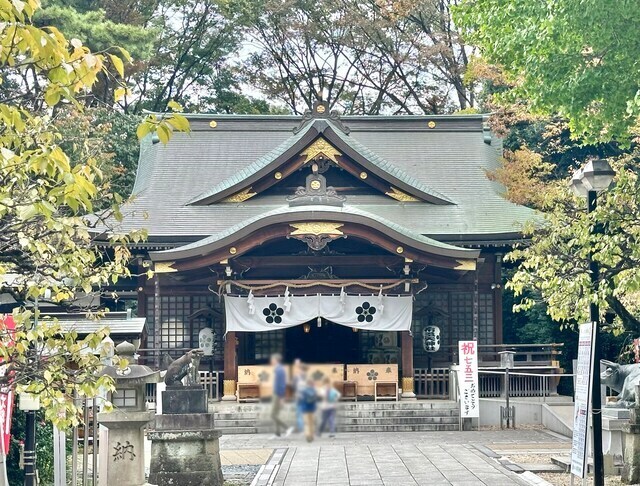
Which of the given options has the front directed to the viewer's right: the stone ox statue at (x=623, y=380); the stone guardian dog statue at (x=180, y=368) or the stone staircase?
the stone guardian dog statue at (x=180, y=368)

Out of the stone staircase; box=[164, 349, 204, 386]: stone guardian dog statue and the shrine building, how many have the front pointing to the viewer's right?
1

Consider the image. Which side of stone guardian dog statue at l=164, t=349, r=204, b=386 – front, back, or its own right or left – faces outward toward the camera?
right

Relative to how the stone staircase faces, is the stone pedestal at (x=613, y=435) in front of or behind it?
in front

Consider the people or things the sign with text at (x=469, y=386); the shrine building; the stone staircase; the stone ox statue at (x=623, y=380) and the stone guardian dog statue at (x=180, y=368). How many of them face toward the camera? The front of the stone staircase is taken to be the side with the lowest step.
3

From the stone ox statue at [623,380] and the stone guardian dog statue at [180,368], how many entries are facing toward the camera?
0

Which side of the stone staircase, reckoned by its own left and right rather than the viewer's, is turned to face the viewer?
front

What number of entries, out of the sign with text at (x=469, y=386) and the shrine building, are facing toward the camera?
2

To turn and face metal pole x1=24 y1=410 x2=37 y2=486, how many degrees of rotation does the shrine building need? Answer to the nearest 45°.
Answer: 0° — it already faces it

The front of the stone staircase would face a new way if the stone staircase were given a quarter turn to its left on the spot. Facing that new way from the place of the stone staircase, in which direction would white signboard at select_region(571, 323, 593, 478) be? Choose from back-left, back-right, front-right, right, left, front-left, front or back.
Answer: right

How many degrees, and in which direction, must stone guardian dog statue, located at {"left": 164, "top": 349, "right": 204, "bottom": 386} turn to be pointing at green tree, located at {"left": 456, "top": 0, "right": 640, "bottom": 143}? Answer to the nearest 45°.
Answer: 0° — it already faces it

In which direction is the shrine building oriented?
toward the camera

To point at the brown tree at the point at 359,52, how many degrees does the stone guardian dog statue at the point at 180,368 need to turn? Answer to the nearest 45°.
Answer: approximately 90° to its left

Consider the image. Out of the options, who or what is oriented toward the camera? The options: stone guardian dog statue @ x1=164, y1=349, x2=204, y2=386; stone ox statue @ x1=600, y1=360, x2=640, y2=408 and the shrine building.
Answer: the shrine building

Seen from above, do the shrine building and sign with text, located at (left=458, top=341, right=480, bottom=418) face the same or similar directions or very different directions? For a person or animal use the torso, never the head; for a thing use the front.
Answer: same or similar directions

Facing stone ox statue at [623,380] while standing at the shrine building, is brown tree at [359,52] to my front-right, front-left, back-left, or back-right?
back-left

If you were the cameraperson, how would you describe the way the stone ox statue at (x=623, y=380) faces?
facing to the left of the viewer
